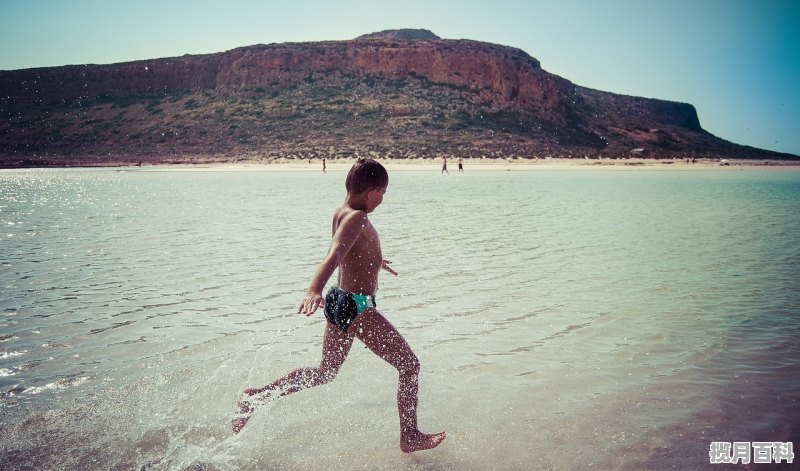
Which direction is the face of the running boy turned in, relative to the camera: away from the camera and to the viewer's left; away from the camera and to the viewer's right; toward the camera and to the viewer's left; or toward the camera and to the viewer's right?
away from the camera and to the viewer's right

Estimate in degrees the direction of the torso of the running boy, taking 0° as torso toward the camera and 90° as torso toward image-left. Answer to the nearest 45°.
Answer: approximately 270°
